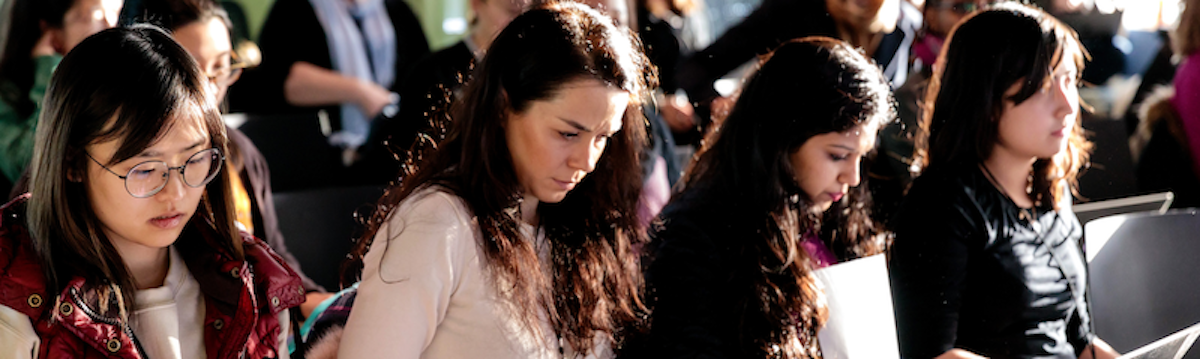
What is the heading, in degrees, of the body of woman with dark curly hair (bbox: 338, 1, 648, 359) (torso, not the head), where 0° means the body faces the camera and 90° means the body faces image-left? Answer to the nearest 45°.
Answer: approximately 315°

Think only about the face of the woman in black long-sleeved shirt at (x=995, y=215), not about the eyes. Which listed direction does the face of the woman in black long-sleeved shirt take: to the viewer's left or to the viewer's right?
to the viewer's right

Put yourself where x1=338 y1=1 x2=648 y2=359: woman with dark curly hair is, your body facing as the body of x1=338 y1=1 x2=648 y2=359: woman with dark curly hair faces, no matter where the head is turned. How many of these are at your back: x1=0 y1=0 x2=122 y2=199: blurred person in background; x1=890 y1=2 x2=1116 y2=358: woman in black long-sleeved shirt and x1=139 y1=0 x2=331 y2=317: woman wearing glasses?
2

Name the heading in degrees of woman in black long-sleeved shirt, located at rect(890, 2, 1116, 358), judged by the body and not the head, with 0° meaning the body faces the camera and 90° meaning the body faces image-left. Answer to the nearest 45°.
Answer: approximately 315°

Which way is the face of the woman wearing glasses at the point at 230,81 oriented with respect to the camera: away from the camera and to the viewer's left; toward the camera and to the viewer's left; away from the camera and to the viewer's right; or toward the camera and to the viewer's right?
toward the camera and to the viewer's right

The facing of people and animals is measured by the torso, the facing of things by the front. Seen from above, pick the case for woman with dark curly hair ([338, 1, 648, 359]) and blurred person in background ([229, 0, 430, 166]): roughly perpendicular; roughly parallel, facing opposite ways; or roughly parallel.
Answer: roughly parallel

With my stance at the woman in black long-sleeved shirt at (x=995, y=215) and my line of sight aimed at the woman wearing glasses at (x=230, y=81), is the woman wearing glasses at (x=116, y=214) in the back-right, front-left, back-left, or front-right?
front-left

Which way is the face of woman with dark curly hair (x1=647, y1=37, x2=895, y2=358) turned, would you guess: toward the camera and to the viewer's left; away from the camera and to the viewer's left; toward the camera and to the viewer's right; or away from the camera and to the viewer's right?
toward the camera and to the viewer's right

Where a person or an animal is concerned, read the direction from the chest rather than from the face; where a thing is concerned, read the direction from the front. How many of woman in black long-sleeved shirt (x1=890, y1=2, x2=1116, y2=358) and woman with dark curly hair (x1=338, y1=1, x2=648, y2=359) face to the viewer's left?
0

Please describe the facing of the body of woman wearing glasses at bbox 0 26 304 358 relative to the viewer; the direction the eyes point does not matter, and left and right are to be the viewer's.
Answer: facing the viewer and to the right of the viewer

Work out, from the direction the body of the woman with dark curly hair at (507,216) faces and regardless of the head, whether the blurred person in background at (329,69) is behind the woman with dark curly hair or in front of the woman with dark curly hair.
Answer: behind

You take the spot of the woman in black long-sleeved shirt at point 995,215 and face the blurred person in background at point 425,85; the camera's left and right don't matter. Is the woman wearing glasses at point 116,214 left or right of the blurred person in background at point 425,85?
left

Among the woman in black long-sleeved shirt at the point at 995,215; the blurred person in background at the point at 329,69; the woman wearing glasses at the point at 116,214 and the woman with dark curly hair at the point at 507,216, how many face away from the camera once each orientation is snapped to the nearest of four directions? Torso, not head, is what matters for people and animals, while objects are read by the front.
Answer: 0
